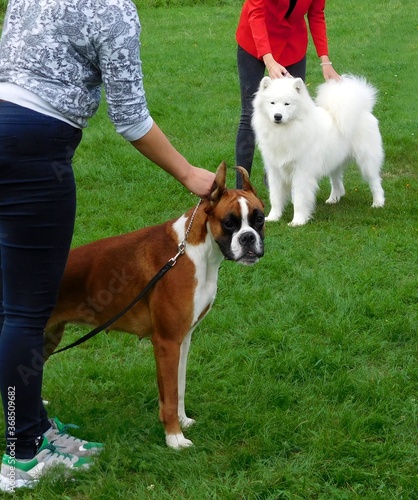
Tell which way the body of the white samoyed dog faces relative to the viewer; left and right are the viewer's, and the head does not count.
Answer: facing the viewer and to the left of the viewer

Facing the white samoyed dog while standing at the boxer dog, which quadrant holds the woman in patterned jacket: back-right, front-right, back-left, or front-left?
back-left

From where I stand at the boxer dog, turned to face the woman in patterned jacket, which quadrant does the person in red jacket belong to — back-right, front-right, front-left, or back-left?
back-right

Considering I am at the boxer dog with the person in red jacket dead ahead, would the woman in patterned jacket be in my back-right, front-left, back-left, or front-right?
back-left

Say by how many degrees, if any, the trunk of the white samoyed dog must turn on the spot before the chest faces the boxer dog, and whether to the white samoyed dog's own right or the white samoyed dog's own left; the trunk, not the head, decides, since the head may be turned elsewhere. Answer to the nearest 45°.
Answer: approximately 45° to the white samoyed dog's own left

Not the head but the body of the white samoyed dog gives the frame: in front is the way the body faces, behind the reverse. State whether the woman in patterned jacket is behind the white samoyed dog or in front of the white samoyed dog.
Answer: in front
